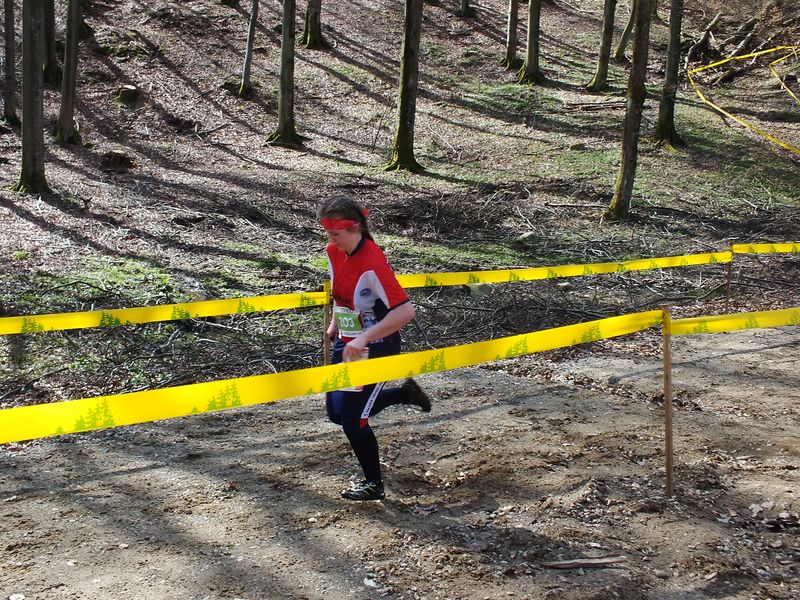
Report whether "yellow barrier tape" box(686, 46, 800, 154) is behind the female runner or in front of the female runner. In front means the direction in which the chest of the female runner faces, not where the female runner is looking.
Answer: behind

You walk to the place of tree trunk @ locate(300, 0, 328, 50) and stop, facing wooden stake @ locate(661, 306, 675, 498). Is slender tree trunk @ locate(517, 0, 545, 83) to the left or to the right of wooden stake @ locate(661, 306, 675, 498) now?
left

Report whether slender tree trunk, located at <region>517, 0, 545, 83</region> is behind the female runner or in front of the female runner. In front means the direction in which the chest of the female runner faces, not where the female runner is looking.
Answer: behind
